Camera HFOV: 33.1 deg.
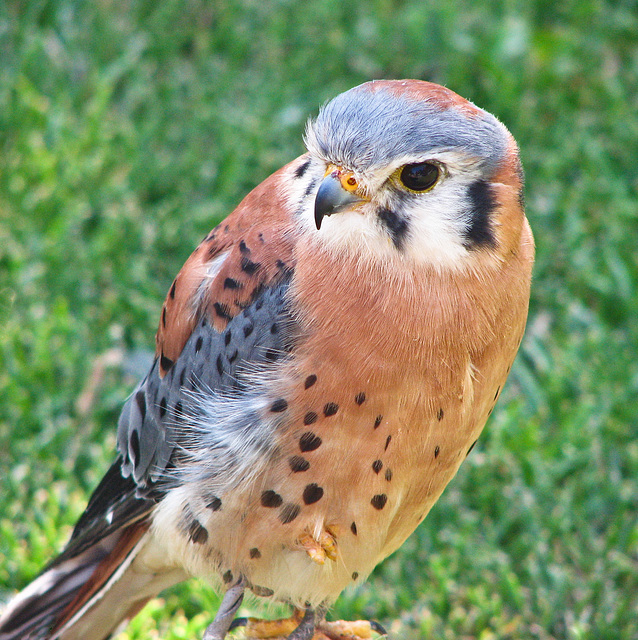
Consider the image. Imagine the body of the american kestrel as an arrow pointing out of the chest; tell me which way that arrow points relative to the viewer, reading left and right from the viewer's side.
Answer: facing the viewer and to the right of the viewer
